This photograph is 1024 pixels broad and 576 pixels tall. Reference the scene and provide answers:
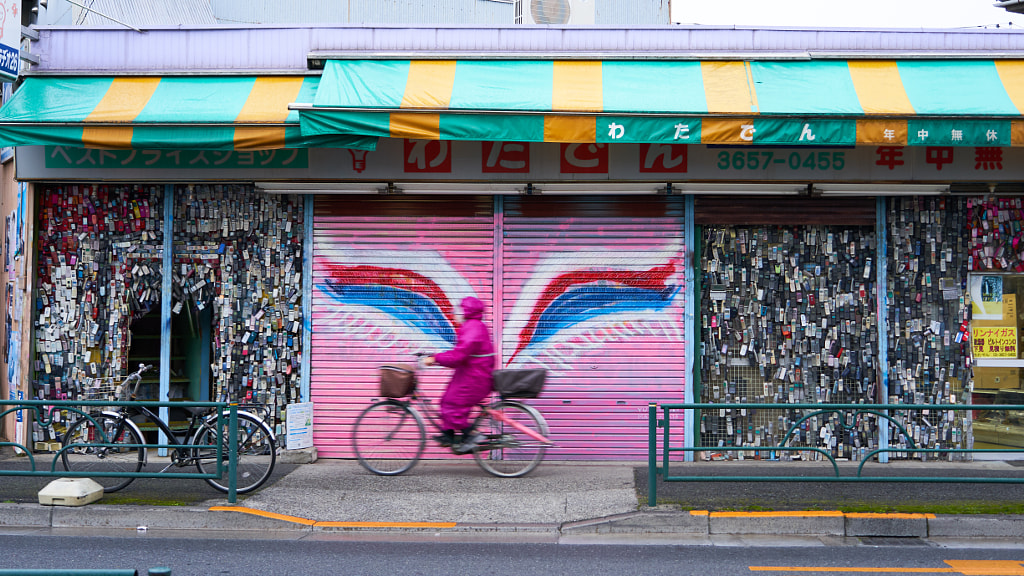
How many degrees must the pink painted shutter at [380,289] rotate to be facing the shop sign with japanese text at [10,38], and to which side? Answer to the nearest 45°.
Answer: approximately 90° to its right

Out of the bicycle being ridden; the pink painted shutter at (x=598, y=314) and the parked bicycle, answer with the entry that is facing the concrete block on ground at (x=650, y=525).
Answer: the pink painted shutter

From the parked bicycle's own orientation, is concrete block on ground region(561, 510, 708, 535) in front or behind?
behind

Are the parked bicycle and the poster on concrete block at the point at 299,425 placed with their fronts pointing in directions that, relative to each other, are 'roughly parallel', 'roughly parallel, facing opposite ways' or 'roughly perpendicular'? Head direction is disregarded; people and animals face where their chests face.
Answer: roughly perpendicular

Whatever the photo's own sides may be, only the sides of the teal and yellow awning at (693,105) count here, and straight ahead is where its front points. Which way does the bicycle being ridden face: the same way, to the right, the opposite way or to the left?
to the right

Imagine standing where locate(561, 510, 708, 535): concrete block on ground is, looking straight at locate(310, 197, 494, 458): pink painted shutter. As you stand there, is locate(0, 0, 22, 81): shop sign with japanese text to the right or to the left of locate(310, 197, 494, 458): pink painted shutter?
left

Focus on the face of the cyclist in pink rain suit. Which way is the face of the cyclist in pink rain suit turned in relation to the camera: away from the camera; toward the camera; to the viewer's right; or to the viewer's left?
to the viewer's left
